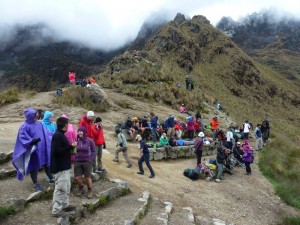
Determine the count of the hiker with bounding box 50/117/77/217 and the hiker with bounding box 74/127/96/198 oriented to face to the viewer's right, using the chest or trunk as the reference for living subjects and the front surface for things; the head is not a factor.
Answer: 1

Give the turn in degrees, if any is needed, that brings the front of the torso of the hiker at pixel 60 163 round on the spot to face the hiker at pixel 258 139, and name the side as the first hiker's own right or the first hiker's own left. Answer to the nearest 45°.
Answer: approximately 45° to the first hiker's own left

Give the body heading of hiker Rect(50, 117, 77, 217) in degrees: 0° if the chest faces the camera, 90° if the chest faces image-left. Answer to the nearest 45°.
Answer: approximately 270°

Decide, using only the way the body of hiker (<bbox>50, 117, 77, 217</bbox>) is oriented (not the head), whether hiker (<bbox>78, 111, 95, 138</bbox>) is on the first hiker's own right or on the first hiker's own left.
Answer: on the first hiker's own left
